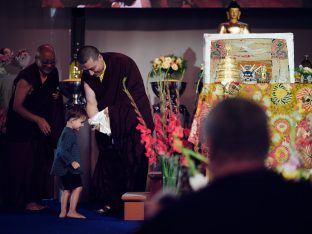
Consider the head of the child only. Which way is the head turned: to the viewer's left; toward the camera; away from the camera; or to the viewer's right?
to the viewer's right

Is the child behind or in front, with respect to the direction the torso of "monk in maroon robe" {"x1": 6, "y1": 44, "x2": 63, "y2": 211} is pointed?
in front

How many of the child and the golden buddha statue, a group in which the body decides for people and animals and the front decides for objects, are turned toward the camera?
1

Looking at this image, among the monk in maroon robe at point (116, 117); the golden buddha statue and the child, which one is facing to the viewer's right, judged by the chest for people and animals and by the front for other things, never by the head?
the child

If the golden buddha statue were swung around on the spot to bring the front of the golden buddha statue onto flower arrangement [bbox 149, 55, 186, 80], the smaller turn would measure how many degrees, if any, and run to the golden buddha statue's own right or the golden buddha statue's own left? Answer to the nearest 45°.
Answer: approximately 90° to the golden buddha statue's own right

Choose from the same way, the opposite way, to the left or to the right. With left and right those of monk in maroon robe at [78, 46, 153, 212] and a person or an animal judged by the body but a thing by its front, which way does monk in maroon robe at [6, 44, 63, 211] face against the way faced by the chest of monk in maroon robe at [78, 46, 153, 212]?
to the left

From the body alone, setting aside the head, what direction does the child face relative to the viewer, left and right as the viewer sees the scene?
facing to the right of the viewer

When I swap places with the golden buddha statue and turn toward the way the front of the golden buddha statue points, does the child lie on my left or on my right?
on my right

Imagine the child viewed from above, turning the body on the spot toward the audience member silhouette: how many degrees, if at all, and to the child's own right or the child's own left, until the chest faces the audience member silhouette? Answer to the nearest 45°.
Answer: approximately 90° to the child's own right

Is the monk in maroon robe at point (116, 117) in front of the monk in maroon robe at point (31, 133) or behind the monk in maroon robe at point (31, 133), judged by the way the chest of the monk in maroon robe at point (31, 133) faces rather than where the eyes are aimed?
in front

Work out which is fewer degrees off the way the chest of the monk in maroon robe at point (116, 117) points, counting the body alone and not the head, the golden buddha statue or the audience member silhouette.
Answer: the audience member silhouette
